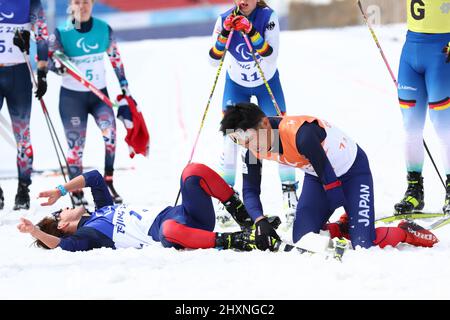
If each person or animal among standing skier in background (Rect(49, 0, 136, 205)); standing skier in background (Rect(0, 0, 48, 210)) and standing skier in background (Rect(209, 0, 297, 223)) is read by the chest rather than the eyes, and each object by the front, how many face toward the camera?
3

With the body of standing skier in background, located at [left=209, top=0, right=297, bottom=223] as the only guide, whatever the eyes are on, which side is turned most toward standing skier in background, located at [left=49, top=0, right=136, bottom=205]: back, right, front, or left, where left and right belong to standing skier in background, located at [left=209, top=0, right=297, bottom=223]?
right

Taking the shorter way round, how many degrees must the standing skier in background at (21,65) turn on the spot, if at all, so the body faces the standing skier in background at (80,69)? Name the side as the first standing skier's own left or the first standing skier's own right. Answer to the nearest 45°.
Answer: approximately 90° to the first standing skier's own left

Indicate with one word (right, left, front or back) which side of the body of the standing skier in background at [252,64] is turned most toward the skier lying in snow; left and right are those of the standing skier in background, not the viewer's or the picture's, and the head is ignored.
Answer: front

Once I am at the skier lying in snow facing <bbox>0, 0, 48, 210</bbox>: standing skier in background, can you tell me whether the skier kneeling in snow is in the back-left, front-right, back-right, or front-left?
back-right

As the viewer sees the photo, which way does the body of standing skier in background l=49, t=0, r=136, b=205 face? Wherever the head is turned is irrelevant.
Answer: toward the camera

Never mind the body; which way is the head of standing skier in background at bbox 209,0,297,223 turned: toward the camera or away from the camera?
toward the camera

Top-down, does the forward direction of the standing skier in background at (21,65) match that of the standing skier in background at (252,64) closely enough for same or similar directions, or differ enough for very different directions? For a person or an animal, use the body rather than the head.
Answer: same or similar directions

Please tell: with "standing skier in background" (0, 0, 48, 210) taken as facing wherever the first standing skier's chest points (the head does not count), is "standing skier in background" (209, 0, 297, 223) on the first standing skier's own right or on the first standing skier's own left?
on the first standing skier's own left

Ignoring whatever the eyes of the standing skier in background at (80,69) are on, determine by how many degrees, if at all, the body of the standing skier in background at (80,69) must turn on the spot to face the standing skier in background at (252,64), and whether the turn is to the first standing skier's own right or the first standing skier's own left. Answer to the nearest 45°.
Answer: approximately 45° to the first standing skier's own left

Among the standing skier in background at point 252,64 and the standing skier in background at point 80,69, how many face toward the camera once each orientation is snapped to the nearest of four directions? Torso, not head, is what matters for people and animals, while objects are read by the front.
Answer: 2

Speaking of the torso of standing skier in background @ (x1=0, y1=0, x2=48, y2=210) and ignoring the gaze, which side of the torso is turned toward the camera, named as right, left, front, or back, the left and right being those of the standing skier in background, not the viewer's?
front
